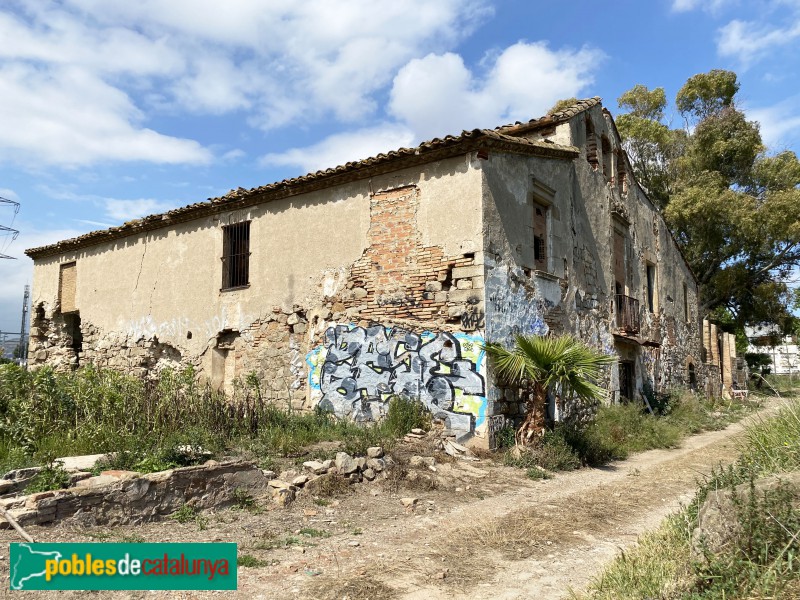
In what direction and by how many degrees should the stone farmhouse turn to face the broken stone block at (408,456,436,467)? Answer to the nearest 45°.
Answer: approximately 45° to its right

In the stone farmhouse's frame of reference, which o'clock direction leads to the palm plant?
The palm plant is roughly at 12 o'clock from the stone farmhouse.

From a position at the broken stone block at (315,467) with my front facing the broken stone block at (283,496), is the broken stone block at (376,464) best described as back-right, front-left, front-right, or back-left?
back-left

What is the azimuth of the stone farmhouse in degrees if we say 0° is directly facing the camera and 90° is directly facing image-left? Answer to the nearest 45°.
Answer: approximately 315°

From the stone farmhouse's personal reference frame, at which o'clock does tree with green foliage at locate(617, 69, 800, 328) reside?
The tree with green foliage is roughly at 9 o'clock from the stone farmhouse.

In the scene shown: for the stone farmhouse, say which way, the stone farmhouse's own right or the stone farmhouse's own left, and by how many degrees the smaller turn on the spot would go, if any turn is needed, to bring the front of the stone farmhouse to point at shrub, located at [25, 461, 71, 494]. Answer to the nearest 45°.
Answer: approximately 90° to the stone farmhouse's own right

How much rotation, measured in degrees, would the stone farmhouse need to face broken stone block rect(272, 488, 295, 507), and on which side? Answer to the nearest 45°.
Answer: approximately 45° to its right

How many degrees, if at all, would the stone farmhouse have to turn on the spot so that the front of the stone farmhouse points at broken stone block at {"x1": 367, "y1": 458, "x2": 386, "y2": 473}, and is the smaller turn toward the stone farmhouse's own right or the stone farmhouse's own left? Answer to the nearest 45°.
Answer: approximately 45° to the stone farmhouse's own right

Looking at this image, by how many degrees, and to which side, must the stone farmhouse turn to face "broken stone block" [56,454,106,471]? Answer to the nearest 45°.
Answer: approximately 90° to its right

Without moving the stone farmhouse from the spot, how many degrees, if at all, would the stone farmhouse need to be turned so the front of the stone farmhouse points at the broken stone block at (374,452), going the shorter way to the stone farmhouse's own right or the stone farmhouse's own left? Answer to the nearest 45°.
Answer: approximately 45° to the stone farmhouse's own right
